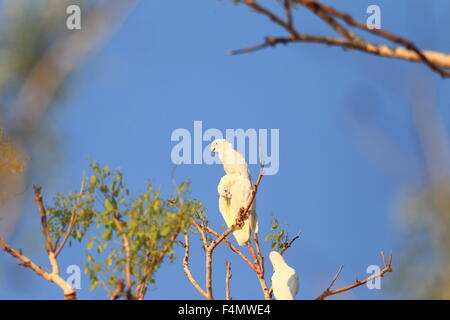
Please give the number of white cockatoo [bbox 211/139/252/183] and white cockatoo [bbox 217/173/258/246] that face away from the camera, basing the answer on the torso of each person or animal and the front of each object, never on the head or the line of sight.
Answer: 0

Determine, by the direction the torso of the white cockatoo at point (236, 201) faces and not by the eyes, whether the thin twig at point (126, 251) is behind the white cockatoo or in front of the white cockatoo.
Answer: in front

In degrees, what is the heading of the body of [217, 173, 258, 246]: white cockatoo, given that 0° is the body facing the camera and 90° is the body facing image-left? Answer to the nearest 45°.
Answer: approximately 45°
